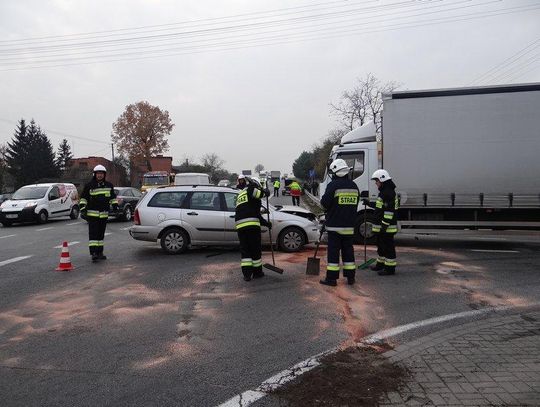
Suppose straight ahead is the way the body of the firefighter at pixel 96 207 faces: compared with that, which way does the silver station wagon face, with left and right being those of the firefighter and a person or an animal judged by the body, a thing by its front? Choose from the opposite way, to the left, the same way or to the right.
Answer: to the left

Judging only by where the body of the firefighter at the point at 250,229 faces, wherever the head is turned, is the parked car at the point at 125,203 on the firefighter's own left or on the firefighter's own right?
on the firefighter's own left

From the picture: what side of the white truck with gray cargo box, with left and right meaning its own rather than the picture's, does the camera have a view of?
left

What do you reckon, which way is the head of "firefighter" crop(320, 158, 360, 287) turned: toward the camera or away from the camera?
away from the camera

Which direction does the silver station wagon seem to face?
to the viewer's right

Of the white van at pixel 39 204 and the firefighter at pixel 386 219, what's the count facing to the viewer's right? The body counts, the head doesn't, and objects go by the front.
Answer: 0

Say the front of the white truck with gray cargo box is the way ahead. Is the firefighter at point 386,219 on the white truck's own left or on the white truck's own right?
on the white truck's own left

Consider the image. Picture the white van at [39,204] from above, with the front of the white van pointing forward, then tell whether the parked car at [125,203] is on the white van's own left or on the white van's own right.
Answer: on the white van's own left

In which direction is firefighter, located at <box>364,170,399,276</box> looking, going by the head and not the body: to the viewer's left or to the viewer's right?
to the viewer's left

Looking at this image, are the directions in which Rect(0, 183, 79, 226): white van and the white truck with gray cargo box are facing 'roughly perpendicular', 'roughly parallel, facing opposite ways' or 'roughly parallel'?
roughly perpendicular
